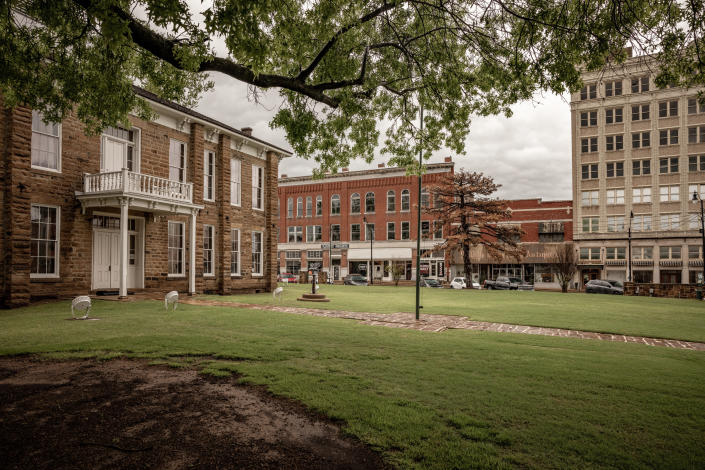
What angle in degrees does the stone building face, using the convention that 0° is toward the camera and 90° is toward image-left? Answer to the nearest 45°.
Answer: approximately 315°

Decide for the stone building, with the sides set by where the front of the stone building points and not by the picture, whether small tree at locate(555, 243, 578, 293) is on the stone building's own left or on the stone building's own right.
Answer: on the stone building's own left

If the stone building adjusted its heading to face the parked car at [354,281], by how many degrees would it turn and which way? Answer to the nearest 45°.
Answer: approximately 90° to its left

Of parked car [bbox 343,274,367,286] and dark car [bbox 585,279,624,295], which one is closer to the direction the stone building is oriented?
the dark car

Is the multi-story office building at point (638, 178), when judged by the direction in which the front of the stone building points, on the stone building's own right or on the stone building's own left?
on the stone building's own left

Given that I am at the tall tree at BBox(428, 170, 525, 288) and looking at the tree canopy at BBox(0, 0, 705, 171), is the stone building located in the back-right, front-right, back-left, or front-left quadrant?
front-right
